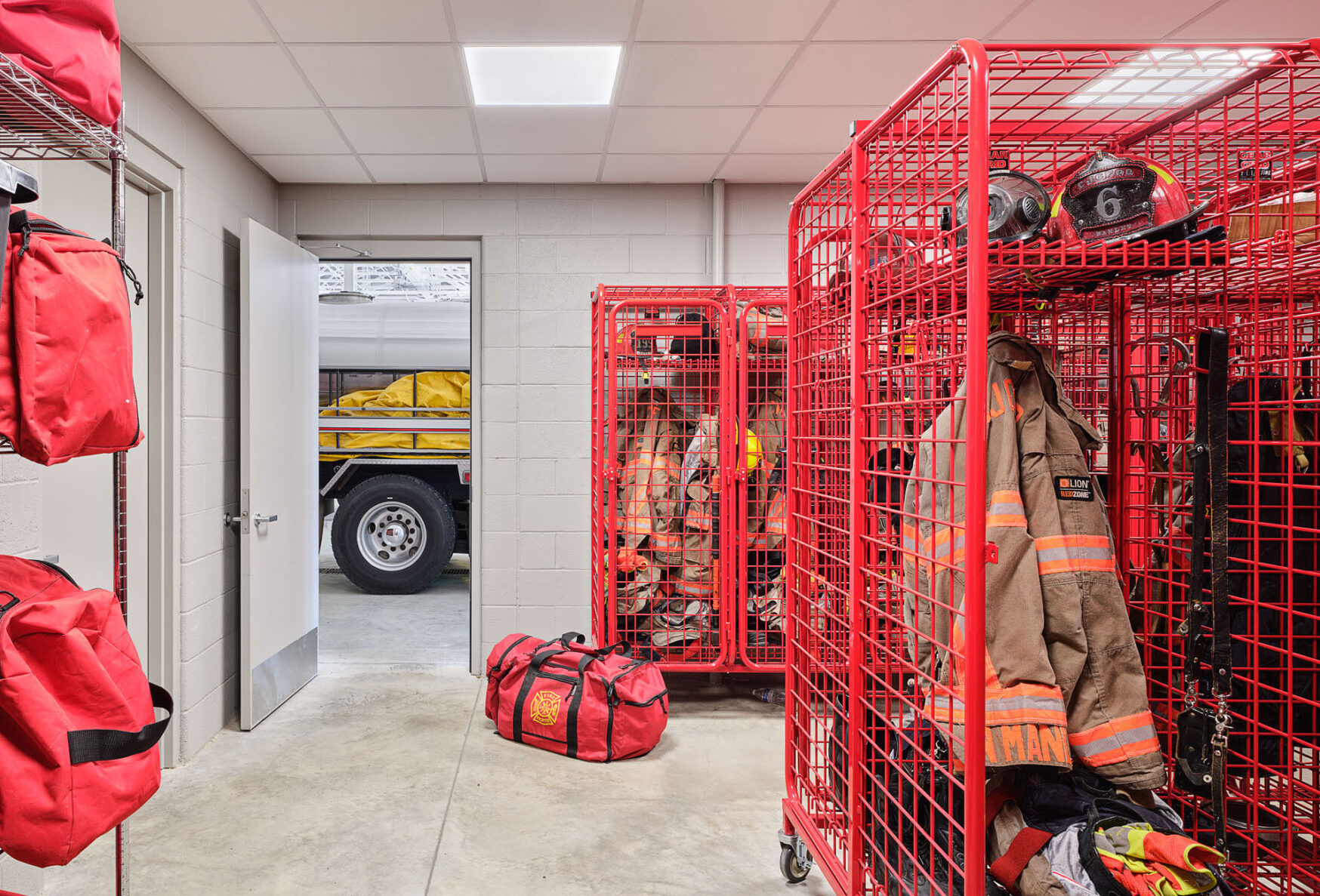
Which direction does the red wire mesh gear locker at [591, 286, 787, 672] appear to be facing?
toward the camera

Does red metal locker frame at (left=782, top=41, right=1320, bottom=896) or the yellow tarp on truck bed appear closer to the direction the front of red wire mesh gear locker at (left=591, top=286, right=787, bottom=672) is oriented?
the red metal locker frame

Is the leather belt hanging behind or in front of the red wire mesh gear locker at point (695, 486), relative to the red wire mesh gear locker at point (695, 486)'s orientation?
in front

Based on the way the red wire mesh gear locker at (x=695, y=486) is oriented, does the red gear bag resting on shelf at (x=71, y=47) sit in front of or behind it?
in front

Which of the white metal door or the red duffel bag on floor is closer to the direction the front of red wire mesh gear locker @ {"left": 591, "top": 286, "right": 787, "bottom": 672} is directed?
the red duffel bag on floor

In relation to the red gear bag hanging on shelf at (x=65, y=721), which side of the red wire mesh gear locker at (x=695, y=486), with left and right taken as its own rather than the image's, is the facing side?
front

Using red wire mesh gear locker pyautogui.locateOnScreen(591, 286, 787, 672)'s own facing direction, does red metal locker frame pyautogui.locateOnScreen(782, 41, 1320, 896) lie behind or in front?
in front

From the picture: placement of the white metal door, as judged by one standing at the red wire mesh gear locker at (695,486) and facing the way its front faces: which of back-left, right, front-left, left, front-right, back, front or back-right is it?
right
